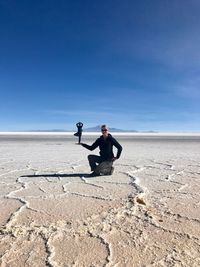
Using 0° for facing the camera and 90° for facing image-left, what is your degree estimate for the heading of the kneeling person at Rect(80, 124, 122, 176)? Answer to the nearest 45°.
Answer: approximately 45°
